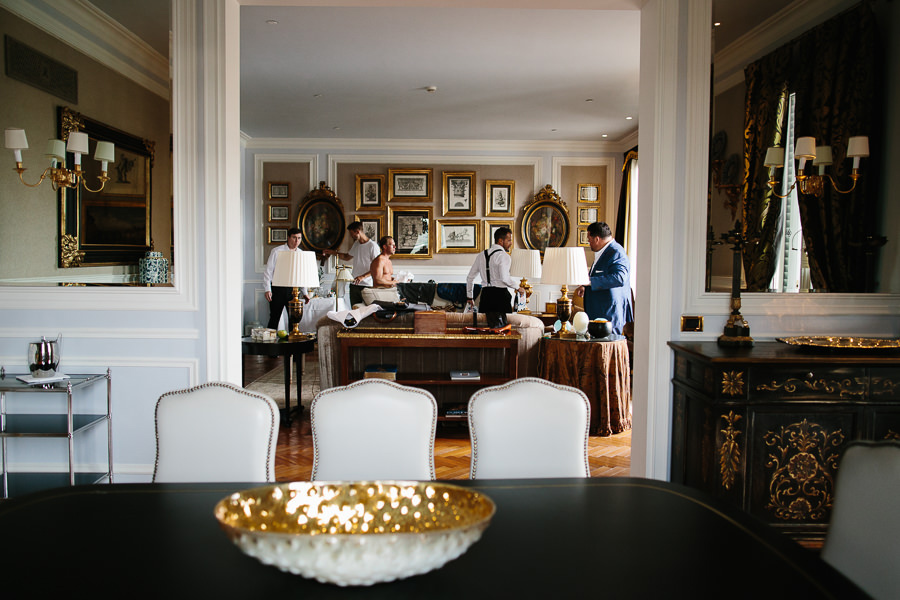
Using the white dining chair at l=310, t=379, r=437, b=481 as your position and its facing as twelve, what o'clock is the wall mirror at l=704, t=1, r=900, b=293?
The wall mirror is roughly at 8 o'clock from the white dining chair.

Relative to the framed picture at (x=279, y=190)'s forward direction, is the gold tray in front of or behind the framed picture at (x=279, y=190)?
in front

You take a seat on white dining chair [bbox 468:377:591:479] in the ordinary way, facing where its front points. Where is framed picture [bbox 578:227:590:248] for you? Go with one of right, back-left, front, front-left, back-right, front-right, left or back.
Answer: back

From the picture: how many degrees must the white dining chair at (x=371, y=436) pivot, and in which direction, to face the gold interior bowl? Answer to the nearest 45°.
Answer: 0° — it already faces it

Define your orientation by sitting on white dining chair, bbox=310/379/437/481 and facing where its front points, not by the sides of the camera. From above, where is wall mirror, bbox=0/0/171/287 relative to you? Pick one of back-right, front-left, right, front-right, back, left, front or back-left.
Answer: back-right

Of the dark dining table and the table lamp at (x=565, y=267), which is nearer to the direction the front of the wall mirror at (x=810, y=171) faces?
the dark dining table

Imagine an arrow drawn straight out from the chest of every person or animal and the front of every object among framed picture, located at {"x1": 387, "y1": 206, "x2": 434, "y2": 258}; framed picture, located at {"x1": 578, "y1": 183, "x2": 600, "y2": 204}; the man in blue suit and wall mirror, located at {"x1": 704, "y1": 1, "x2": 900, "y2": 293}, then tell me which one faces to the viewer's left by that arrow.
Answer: the man in blue suit

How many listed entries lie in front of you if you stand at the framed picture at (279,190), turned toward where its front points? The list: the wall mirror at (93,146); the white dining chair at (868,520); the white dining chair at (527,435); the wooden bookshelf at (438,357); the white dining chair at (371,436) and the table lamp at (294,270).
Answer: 6

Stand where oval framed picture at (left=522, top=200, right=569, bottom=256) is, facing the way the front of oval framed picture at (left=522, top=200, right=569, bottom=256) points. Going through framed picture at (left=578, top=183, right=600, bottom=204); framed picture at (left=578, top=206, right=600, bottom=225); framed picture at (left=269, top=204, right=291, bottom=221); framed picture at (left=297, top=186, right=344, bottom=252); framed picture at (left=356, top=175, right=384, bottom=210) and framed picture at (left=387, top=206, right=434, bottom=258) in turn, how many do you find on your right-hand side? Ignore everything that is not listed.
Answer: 4

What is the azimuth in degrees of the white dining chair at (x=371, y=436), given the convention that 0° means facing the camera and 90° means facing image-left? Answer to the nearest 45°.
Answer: approximately 0°

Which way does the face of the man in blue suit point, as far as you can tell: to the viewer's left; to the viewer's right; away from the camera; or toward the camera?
to the viewer's left

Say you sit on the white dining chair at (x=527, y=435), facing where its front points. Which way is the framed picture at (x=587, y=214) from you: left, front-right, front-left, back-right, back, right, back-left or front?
back

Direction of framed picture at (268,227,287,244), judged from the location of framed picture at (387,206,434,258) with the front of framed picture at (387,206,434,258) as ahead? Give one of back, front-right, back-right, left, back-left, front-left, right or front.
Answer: right

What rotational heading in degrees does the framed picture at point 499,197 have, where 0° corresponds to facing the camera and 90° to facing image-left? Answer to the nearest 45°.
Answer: approximately 0°

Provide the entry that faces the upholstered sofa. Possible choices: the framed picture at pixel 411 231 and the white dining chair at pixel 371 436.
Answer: the framed picture

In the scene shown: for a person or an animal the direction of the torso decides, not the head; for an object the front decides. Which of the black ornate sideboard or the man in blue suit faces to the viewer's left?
the man in blue suit

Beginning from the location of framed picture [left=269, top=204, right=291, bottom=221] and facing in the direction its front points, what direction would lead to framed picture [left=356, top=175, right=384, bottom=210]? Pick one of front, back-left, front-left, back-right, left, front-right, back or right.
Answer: left
